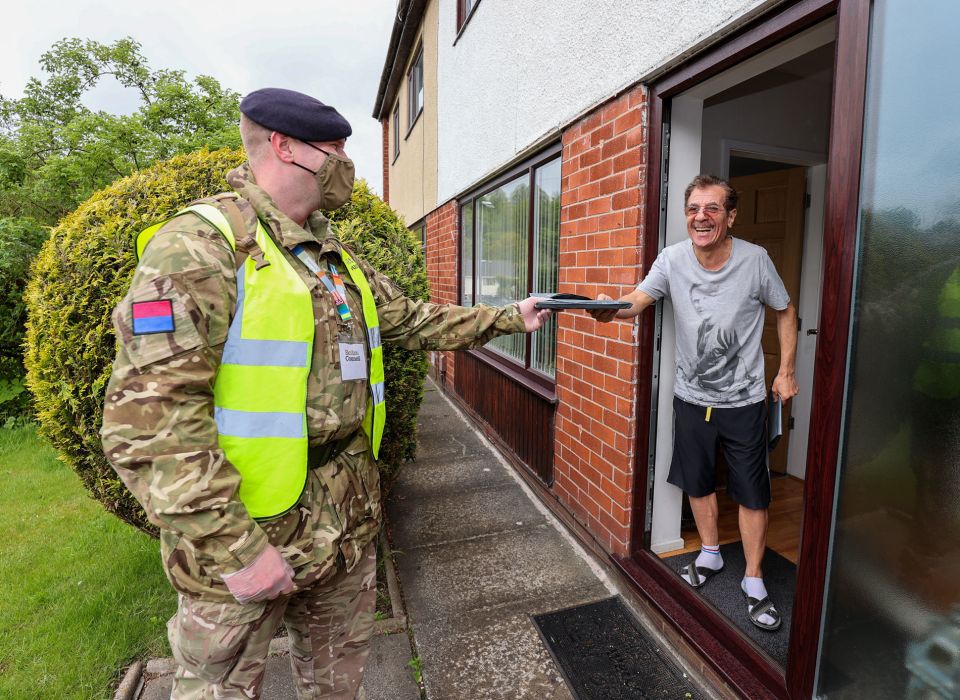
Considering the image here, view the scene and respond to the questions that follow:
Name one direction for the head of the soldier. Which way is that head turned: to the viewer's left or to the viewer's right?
to the viewer's right

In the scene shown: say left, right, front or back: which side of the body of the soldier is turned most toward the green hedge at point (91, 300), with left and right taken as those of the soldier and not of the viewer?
back

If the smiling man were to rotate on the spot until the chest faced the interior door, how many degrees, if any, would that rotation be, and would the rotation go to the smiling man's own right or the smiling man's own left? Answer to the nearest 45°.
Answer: approximately 180°

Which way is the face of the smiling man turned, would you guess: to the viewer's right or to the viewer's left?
to the viewer's left

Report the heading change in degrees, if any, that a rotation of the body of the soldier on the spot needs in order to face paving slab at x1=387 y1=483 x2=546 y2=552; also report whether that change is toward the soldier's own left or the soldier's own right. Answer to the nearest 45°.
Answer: approximately 90° to the soldier's own left

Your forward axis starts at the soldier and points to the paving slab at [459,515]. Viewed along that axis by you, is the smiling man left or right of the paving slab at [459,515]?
right

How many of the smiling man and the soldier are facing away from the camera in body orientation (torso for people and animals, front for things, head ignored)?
0

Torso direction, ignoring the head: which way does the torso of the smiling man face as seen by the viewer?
toward the camera

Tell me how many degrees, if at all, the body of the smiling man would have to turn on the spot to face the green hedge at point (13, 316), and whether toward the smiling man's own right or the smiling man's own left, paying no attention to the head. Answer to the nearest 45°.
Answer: approximately 90° to the smiling man's own right

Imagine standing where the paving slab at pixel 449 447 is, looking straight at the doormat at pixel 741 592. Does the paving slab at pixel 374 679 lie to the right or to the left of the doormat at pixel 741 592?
right

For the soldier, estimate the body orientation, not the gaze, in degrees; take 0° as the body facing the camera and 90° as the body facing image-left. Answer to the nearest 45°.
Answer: approximately 315°
